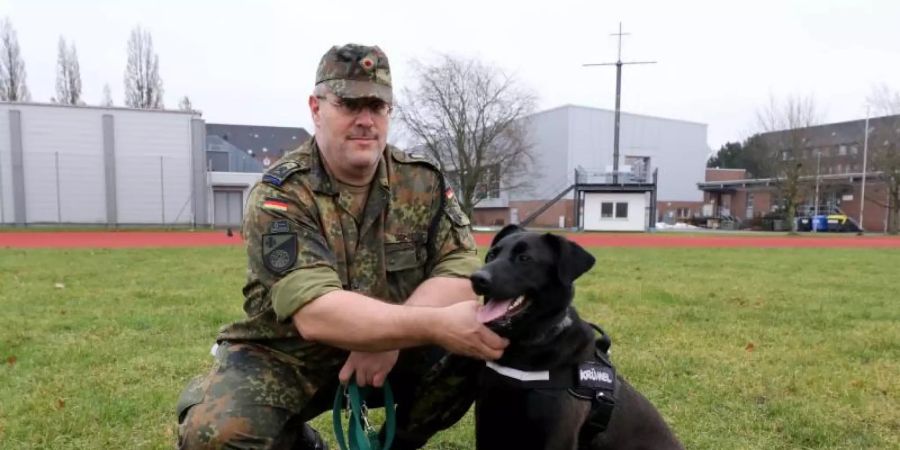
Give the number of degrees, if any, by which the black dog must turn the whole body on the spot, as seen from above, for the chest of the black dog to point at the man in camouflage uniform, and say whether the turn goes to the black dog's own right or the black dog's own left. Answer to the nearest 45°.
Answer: approximately 45° to the black dog's own right

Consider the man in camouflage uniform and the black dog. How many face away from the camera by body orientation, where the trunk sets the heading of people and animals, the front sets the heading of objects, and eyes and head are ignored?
0

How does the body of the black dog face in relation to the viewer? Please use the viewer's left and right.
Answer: facing the viewer and to the left of the viewer

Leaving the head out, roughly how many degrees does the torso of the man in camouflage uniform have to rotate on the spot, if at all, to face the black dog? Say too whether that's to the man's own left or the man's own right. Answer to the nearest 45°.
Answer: approximately 45° to the man's own left

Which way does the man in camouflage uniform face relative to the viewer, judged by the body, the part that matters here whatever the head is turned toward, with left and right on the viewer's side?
facing the viewer and to the right of the viewer
